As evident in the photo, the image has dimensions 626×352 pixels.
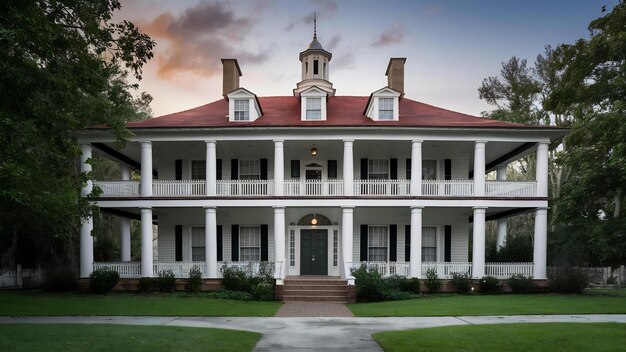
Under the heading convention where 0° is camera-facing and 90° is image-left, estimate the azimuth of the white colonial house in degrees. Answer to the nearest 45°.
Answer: approximately 0°
